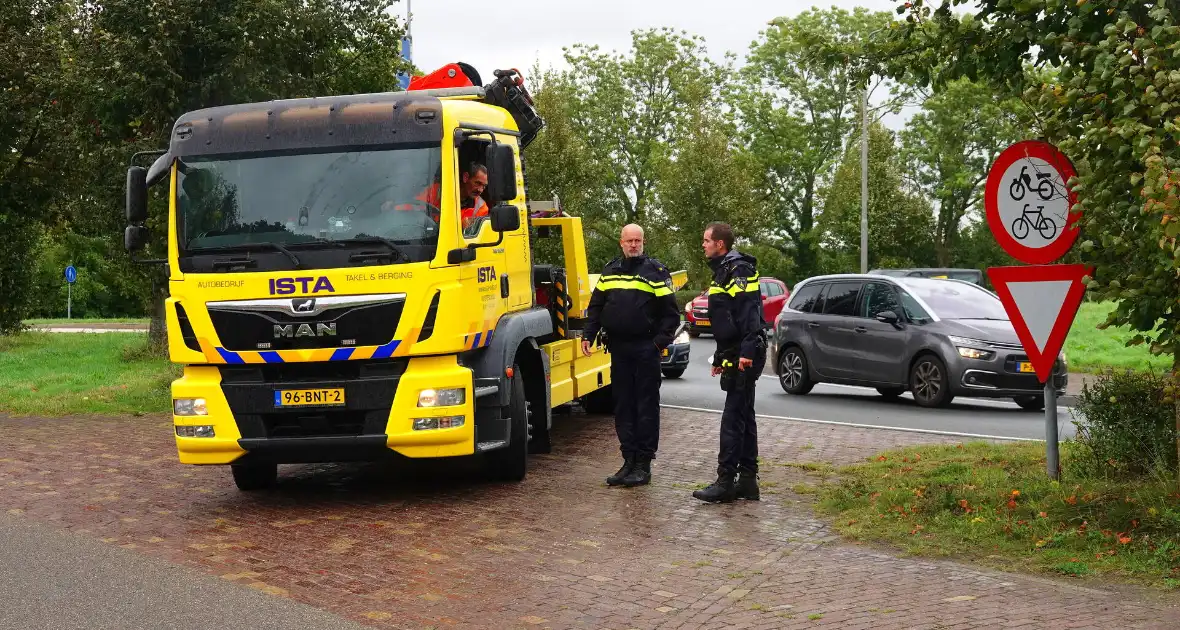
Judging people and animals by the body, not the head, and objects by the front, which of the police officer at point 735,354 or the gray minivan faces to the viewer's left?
the police officer

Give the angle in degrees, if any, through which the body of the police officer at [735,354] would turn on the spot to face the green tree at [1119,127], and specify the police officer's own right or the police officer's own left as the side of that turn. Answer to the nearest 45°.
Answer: approximately 135° to the police officer's own left

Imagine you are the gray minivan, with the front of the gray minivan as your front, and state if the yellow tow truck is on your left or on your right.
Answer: on your right

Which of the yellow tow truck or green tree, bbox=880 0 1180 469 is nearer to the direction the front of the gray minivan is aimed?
the green tree

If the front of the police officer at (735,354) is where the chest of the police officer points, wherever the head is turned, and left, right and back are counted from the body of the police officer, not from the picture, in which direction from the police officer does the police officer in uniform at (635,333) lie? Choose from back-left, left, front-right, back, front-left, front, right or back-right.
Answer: front-right

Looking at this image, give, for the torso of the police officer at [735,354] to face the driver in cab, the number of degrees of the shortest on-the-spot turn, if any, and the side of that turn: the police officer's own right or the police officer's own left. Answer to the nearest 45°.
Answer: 0° — they already face them

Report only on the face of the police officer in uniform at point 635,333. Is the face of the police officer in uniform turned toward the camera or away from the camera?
toward the camera

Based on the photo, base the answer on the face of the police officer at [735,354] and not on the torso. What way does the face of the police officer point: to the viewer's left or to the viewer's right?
to the viewer's left

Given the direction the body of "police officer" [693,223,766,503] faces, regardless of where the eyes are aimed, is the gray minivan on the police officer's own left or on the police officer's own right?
on the police officer's own right

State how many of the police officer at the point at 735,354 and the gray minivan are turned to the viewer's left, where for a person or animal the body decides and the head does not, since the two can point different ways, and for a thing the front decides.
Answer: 1

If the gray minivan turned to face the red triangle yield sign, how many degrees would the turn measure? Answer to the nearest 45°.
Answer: approximately 45° to its right

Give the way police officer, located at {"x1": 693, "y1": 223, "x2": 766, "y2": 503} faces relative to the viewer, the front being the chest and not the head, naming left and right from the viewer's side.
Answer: facing to the left of the viewer
